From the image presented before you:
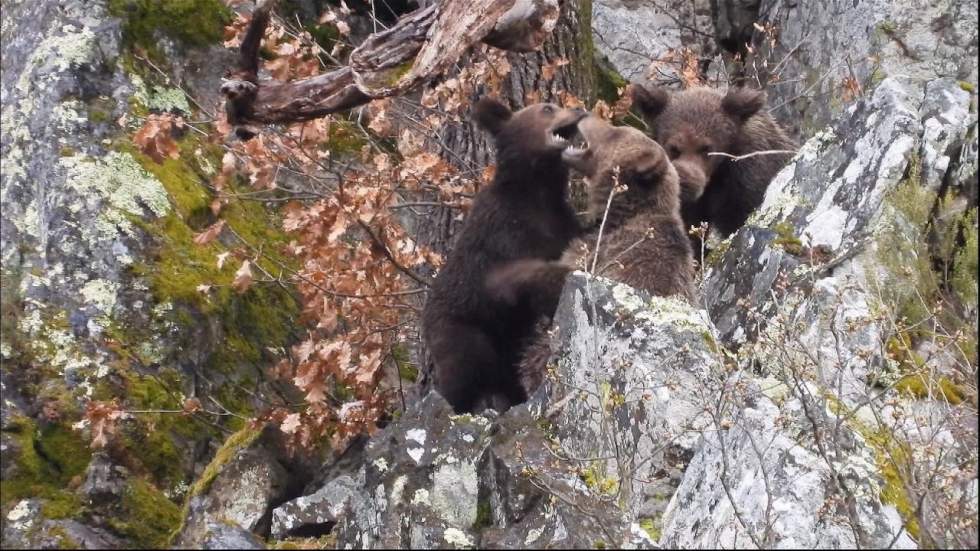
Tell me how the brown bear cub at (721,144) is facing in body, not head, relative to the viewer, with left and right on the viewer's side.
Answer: facing the viewer and to the left of the viewer

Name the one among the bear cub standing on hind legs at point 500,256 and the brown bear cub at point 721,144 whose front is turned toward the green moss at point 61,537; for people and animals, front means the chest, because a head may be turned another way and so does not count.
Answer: the brown bear cub

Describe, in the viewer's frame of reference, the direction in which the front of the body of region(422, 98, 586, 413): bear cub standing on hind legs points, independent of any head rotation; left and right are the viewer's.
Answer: facing to the right of the viewer

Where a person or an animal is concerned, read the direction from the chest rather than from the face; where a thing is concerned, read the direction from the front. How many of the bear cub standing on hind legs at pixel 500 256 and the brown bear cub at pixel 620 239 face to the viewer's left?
1

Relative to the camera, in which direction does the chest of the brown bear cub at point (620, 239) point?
to the viewer's left

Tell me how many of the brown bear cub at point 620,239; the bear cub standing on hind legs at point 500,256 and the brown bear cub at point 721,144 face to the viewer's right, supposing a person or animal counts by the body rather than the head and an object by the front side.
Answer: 1

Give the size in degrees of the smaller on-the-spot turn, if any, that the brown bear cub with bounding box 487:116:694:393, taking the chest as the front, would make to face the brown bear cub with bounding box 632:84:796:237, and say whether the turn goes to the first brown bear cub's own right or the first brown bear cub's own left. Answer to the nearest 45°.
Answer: approximately 135° to the first brown bear cub's own right

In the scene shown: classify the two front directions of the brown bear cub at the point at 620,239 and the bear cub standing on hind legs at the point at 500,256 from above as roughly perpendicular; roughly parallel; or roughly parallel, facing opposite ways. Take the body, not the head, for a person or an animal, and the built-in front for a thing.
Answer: roughly parallel, facing opposite ways

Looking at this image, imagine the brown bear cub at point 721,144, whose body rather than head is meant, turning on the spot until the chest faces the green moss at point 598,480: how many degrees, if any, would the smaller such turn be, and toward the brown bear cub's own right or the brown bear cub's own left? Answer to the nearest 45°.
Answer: approximately 45° to the brown bear cub's own left

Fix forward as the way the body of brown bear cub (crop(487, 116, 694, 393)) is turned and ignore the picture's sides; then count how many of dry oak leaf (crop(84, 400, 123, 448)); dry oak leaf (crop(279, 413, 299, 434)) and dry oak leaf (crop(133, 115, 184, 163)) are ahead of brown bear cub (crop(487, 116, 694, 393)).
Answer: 3

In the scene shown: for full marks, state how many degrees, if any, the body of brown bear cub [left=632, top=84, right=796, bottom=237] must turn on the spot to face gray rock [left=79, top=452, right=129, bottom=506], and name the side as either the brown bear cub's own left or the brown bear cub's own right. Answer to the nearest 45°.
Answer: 0° — it already faces it

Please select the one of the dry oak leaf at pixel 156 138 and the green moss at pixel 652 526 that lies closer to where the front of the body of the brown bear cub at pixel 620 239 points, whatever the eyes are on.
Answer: the dry oak leaf
